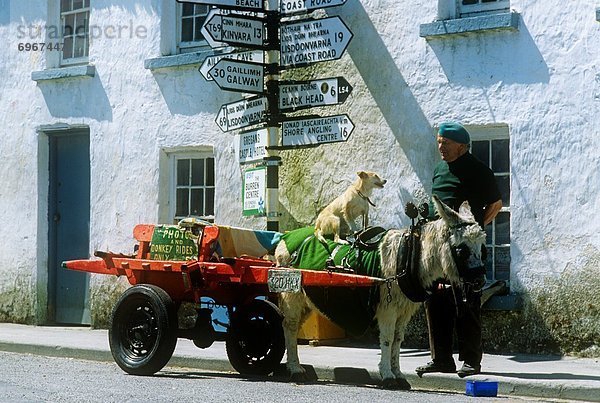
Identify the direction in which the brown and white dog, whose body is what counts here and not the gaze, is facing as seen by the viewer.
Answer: to the viewer's right

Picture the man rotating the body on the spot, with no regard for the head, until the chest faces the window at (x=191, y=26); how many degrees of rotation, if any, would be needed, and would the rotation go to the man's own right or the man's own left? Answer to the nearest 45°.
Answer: approximately 90° to the man's own right

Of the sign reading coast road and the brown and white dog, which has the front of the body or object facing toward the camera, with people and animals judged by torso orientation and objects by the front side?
the sign reading coast road

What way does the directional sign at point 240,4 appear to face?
toward the camera

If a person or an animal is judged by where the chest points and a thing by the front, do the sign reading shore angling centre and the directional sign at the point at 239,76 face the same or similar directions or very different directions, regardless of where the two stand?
same or similar directions

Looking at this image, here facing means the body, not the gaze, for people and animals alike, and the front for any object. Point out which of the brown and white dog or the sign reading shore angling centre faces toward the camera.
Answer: the sign reading shore angling centre

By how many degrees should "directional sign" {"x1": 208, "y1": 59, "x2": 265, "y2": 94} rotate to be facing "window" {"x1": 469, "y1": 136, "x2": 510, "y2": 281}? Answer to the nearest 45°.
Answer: approximately 90° to its left

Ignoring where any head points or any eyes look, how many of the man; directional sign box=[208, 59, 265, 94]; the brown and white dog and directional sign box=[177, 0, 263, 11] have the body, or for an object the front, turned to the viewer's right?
1

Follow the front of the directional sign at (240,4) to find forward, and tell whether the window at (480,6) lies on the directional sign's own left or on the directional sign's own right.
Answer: on the directional sign's own left

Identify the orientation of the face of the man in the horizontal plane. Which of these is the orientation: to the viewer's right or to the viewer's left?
to the viewer's left
